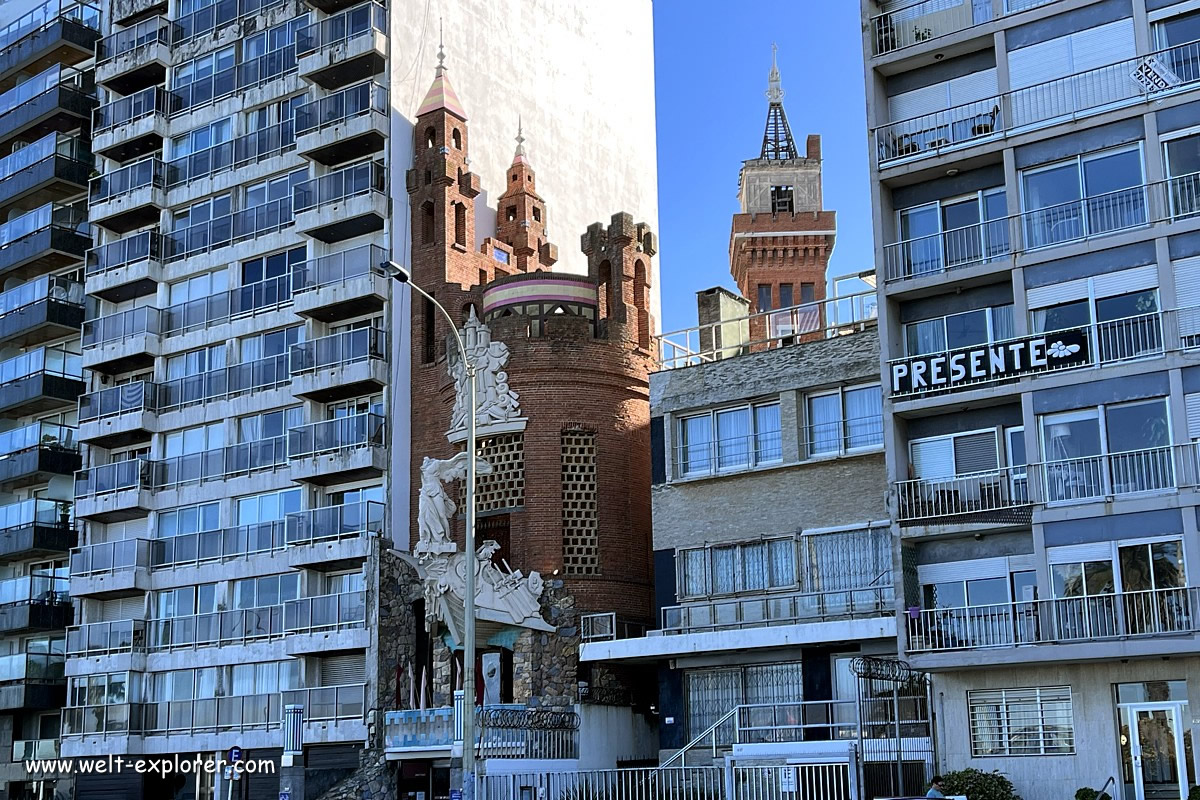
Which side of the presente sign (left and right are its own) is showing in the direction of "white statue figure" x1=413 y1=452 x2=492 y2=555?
right

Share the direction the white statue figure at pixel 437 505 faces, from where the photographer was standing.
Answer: facing the viewer and to the left of the viewer

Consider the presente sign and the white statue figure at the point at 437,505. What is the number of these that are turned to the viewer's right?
0

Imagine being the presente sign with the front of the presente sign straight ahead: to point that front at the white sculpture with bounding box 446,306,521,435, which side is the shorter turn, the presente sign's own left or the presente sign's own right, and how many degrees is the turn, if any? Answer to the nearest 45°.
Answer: approximately 135° to the presente sign's own right

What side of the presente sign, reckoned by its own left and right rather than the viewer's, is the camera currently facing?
front
